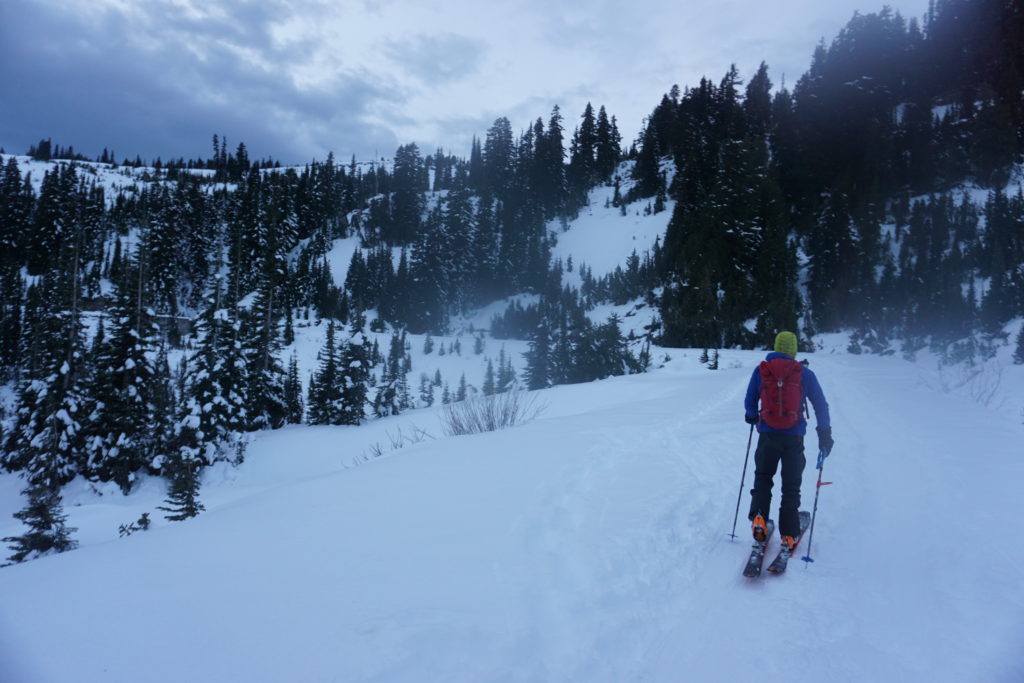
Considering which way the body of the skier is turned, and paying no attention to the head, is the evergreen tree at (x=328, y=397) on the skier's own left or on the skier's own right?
on the skier's own left

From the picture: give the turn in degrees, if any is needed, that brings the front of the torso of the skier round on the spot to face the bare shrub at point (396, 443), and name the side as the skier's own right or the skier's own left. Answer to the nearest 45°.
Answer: approximately 45° to the skier's own left

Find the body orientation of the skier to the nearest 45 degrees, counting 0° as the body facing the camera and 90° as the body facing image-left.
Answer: approximately 180°

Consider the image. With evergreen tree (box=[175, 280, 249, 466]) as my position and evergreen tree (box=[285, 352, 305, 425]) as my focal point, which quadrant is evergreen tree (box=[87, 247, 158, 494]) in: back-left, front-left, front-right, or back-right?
back-left

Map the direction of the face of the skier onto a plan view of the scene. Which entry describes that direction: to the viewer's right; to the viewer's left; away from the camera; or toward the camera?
away from the camera

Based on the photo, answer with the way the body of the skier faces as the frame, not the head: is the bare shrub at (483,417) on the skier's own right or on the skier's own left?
on the skier's own left

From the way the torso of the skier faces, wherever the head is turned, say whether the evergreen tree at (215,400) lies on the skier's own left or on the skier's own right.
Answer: on the skier's own left

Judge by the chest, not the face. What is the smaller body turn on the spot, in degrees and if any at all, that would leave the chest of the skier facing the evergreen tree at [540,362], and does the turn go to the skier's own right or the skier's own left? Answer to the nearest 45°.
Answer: approximately 45° to the skier's own left

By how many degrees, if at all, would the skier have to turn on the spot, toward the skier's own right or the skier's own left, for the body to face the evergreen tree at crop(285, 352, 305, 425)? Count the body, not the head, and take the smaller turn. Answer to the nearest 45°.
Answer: approximately 45° to the skier's own left
